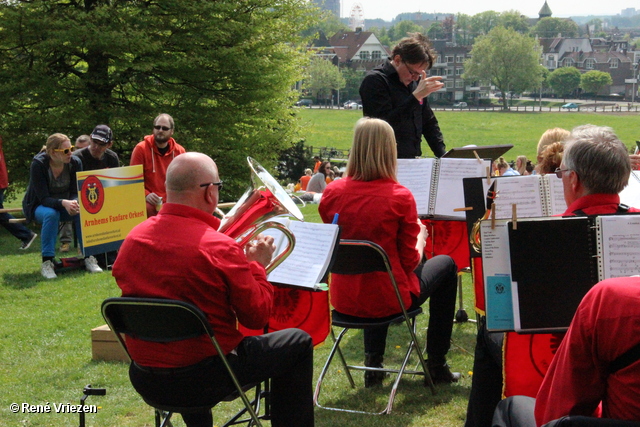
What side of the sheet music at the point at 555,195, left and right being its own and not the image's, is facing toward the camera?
front

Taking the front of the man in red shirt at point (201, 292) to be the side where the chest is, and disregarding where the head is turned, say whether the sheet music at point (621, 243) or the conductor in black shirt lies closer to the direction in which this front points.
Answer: the conductor in black shirt

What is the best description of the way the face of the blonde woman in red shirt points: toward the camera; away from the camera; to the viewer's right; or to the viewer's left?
away from the camera

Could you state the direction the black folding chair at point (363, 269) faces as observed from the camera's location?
facing away from the viewer and to the right of the viewer

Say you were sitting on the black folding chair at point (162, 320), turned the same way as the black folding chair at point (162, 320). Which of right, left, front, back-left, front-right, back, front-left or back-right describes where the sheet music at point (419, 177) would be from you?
front

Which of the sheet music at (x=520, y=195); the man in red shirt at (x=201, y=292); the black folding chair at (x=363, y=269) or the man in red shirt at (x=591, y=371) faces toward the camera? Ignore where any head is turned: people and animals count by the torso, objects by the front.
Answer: the sheet music

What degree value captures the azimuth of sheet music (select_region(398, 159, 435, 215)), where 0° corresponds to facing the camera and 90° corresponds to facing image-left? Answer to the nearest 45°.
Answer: approximately 0°

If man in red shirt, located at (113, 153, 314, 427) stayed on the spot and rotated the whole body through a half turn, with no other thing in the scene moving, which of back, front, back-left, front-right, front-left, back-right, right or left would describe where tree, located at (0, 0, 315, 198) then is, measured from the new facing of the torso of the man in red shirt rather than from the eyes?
back-right

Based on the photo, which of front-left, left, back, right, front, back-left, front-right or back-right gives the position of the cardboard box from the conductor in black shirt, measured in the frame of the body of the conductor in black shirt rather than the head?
right

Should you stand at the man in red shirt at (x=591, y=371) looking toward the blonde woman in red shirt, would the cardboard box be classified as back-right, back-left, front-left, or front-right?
front-left

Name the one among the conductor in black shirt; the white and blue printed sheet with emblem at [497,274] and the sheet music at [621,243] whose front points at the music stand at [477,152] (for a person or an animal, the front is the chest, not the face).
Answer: the conductor in black shirt
